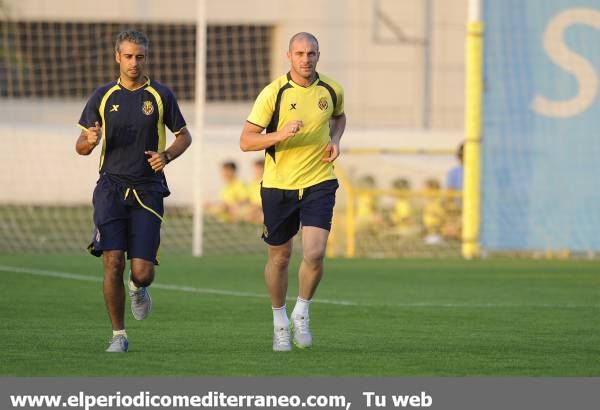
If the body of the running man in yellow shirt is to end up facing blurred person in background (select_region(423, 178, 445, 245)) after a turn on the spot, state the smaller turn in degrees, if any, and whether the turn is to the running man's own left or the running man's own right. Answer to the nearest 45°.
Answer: approximately 180°

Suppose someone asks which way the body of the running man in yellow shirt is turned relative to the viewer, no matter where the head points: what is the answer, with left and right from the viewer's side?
facing the viewer

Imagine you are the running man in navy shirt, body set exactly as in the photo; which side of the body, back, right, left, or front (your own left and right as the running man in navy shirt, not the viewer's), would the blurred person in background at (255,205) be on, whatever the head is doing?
back

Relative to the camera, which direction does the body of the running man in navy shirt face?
toward the camera

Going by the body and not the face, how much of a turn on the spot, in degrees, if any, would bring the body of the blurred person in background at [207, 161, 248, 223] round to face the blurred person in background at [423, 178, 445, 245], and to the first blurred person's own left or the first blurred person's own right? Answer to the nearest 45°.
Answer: approximately 90° to the first blurred person's own left

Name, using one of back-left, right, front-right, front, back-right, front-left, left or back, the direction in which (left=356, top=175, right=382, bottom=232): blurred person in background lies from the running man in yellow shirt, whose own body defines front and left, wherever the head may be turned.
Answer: back

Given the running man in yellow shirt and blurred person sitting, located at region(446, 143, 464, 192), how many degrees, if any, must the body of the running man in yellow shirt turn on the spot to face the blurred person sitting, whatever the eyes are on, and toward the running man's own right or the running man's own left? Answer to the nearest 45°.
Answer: approximately 180°

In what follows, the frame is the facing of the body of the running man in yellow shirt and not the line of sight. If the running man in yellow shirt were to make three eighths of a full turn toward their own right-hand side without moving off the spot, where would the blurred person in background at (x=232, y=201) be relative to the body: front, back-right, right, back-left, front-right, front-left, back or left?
front-right

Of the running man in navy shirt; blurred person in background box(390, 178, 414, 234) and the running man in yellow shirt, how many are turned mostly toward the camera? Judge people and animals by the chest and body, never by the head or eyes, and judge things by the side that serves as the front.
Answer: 3

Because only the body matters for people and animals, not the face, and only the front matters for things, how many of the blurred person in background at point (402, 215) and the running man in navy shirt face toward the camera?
2

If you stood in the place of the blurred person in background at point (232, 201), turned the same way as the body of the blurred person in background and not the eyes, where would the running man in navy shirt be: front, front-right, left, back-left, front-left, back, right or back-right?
front-left
